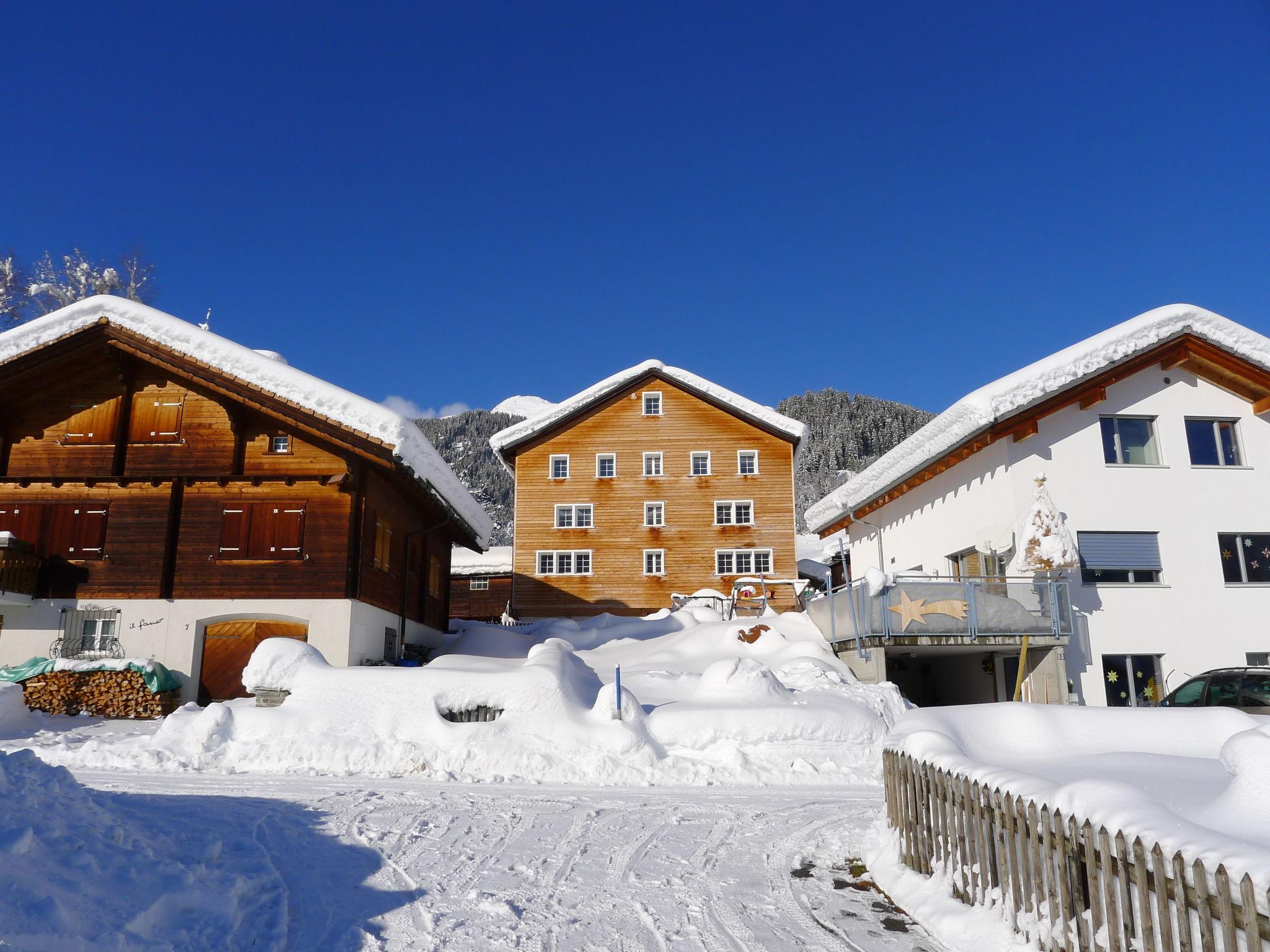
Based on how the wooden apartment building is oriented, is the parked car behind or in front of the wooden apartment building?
in front

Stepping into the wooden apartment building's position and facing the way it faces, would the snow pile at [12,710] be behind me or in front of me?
in front

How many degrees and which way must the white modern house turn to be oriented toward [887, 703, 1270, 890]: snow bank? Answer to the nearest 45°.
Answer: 0° — it already faces it

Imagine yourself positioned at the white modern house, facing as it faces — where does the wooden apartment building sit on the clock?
The wooden apartment building is roughly at 4 o'clock from the white modern house.

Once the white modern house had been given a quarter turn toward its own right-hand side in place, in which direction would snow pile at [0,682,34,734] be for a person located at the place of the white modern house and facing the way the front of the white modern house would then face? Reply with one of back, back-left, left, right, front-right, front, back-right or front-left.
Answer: front-left

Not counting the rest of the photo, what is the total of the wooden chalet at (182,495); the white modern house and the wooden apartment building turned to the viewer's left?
0

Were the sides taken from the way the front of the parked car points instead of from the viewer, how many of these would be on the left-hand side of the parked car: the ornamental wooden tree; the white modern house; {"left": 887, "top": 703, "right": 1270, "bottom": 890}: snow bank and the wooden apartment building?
1

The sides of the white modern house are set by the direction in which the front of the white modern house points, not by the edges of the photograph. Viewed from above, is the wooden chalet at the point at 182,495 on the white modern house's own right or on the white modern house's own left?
on the white modern house's own right

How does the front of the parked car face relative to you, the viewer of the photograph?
facing to the left of the viewer

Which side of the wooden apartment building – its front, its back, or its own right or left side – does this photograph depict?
front

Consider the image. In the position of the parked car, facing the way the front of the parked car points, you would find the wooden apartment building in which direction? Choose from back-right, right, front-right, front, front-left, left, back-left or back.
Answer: front-right

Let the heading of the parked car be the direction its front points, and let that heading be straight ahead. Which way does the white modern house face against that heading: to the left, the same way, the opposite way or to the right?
to the left
